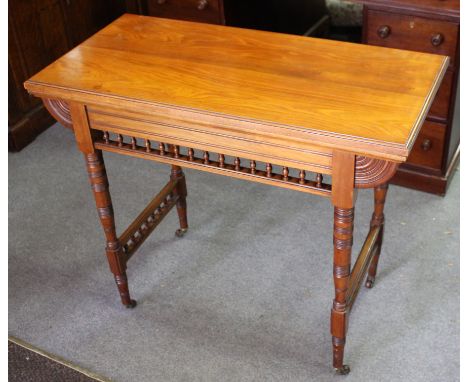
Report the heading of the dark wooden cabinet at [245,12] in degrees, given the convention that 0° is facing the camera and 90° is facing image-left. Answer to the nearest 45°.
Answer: approximately 45°

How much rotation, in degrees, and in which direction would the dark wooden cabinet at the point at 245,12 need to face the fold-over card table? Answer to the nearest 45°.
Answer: approximately 45° to its left
